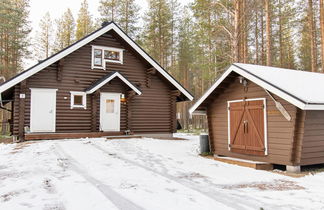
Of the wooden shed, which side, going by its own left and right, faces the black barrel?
right

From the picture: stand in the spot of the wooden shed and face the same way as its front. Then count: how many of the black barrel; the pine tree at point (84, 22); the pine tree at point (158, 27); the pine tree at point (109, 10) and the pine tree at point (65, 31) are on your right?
5

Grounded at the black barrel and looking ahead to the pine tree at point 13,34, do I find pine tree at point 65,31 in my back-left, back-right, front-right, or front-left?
front-right

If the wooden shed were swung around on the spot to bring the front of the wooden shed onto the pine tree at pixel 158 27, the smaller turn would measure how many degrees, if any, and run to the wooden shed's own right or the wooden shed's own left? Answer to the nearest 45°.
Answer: approximately 90° to the wooden shed's own right

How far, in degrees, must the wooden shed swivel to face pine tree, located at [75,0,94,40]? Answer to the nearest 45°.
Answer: approximately 90° to its right

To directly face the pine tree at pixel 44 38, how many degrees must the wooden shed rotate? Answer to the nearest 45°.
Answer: approximately 90° to its right

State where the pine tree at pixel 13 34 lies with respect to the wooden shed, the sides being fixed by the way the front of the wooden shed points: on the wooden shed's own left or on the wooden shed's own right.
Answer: on the wooden shed's own right

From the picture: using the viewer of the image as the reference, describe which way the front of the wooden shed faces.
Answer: facing the viewer and to the left of the viewer

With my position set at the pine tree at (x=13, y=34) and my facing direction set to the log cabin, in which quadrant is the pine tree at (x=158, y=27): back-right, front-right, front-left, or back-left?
front-left

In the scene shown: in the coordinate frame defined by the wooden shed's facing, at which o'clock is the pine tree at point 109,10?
The pine tree is roughly at 3 o'clock from the wooden shed.

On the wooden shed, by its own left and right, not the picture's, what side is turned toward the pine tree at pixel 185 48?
right
